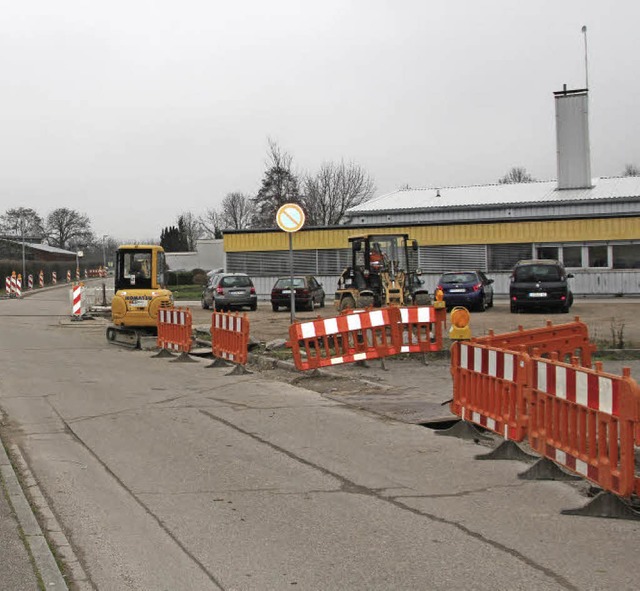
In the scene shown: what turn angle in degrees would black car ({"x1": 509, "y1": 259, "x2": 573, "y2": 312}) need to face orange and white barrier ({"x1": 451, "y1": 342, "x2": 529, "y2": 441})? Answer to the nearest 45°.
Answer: approximately 180°

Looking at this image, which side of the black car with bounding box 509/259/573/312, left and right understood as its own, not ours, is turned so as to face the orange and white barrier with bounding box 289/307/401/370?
back

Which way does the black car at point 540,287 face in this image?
away from the camera

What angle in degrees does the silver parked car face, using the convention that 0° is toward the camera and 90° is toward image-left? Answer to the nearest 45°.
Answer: approximately 135°

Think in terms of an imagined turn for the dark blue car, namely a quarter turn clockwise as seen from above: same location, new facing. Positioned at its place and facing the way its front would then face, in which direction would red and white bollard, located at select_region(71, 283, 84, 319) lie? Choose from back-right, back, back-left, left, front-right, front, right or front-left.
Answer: back-right

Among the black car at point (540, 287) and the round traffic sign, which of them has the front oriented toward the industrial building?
the black car

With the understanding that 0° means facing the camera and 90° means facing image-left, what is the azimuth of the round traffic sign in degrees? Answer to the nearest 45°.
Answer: approximately 0°

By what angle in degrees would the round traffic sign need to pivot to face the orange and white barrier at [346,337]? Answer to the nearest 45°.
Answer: approximately 45° to its left

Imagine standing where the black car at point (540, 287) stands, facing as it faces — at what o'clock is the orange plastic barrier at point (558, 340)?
The orange plastic barrier is roughly at 6 o'clock from the black car.

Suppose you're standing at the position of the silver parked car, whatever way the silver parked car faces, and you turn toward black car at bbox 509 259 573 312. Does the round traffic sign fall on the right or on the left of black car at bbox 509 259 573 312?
right
